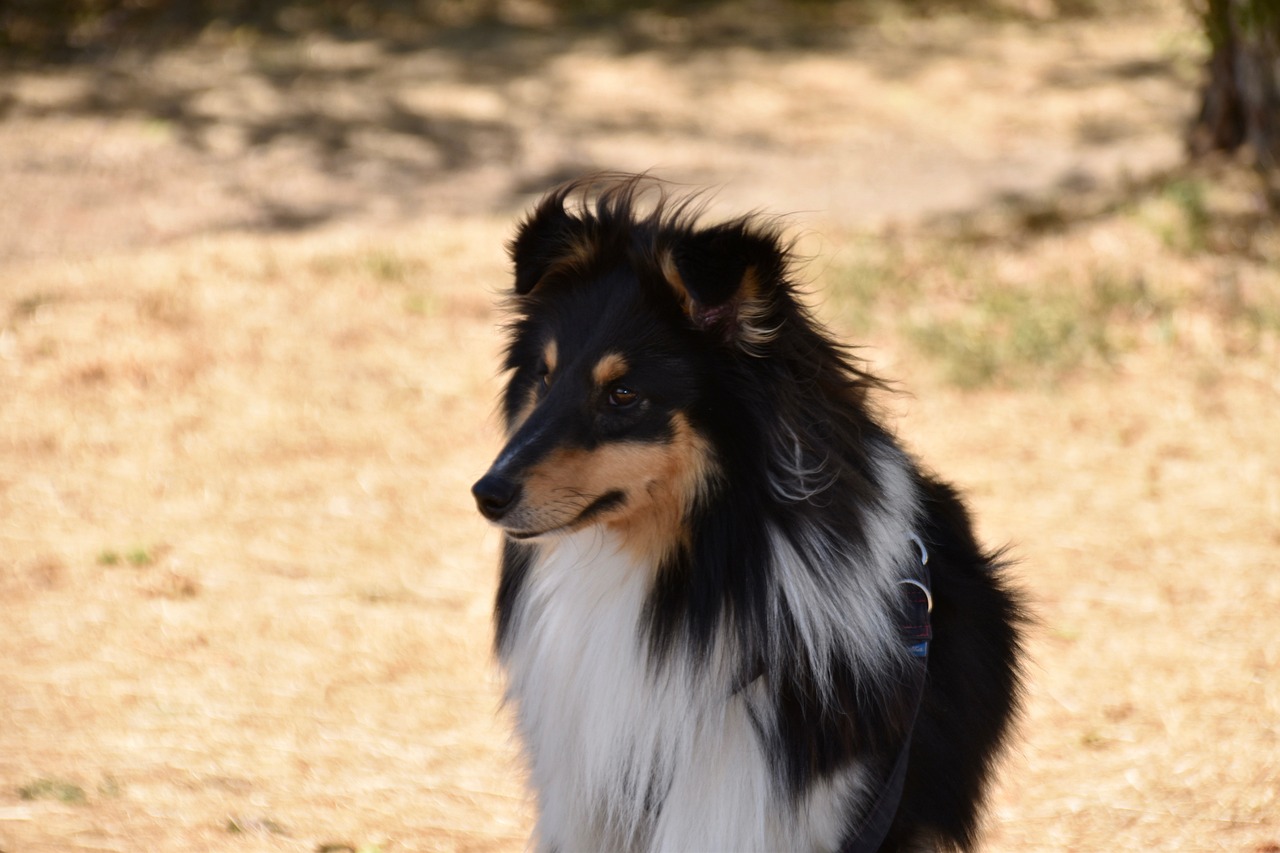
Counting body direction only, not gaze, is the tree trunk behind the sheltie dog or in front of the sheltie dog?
behind

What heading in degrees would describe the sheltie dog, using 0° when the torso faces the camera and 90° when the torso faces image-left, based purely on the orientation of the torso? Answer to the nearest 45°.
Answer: approximately 45°
